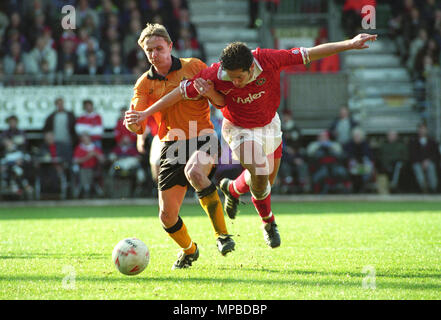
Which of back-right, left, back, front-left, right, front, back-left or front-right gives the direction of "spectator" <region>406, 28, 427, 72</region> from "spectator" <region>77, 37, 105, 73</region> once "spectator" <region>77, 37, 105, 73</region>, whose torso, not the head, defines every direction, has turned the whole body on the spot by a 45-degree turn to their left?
front-left

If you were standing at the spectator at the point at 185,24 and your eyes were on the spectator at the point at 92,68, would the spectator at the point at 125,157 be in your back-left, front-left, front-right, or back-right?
front-left

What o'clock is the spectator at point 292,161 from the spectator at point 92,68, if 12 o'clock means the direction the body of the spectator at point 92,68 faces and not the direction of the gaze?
the spectator at point 292,161 is roughly at 10 o'clock from the spectator at point 92,68.

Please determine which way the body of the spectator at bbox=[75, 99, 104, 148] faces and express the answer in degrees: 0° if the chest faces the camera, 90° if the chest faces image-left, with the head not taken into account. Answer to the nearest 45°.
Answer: approximately 0°

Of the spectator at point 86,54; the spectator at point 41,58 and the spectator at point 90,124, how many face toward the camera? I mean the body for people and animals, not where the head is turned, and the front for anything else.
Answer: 3

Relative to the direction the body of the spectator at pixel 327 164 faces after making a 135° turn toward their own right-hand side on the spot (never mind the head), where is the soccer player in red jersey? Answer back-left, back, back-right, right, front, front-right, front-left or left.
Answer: back-left

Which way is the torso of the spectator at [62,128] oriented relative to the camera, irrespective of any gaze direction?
toward the camera

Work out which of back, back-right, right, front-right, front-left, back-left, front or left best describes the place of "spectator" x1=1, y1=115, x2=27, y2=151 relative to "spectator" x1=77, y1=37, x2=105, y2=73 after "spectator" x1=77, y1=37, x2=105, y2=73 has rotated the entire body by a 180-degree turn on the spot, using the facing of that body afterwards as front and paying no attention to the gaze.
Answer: back-left

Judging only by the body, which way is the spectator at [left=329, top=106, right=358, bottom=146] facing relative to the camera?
toward the camera

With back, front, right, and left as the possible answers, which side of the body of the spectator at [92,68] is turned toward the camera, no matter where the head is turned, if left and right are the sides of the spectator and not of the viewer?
front

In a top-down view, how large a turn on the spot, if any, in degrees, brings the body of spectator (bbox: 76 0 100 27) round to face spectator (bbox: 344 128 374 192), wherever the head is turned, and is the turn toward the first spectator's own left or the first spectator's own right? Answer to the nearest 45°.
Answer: approximately 45° to the first spectator's own left

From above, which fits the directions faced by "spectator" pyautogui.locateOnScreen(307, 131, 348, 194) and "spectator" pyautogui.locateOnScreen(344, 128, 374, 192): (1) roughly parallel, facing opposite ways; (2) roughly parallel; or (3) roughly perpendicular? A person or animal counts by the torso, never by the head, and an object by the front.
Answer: roughly parallel

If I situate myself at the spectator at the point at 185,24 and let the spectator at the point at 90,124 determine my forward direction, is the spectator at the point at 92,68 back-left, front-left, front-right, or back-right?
front-right
